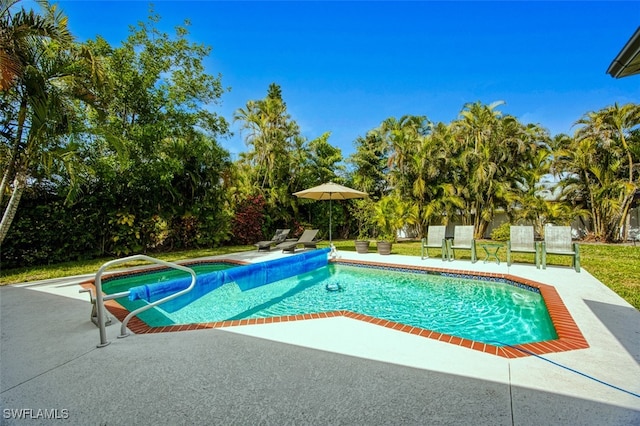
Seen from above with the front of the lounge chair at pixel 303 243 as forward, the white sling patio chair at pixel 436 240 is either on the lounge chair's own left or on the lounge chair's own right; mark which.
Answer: on the lounge chair's own left

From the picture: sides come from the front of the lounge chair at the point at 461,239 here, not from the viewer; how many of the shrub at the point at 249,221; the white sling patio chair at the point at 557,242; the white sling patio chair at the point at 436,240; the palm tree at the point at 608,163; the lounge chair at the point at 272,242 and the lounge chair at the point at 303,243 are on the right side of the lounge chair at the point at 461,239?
4

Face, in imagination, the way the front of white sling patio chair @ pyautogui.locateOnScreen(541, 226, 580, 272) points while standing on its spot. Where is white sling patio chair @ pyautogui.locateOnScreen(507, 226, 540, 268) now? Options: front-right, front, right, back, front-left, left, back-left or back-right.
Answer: right

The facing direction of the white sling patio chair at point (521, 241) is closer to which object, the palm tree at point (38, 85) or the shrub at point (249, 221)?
the palm tree

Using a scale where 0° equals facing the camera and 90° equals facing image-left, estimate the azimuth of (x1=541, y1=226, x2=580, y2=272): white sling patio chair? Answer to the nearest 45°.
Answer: approximately 0°

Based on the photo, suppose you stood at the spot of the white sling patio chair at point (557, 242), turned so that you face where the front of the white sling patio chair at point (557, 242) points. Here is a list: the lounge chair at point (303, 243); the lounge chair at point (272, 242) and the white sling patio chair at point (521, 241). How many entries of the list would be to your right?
3

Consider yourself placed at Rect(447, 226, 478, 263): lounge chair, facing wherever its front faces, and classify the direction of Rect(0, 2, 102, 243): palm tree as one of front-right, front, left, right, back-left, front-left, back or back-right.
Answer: front-right

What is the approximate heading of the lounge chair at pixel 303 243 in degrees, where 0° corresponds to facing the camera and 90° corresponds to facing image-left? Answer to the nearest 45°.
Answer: approximately 45°

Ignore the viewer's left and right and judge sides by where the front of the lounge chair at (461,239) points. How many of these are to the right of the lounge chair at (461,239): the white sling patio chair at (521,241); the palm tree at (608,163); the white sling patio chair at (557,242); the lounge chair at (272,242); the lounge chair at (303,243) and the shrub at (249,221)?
3

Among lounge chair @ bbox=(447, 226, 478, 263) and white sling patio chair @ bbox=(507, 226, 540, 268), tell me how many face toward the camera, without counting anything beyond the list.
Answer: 2

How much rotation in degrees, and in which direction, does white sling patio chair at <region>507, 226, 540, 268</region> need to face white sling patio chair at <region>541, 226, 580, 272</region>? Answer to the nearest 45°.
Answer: approximately 90° to its left

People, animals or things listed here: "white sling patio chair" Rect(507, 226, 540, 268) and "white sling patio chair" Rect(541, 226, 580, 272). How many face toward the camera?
2

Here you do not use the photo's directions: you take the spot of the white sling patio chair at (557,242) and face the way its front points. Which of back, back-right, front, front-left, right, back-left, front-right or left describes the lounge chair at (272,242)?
right
